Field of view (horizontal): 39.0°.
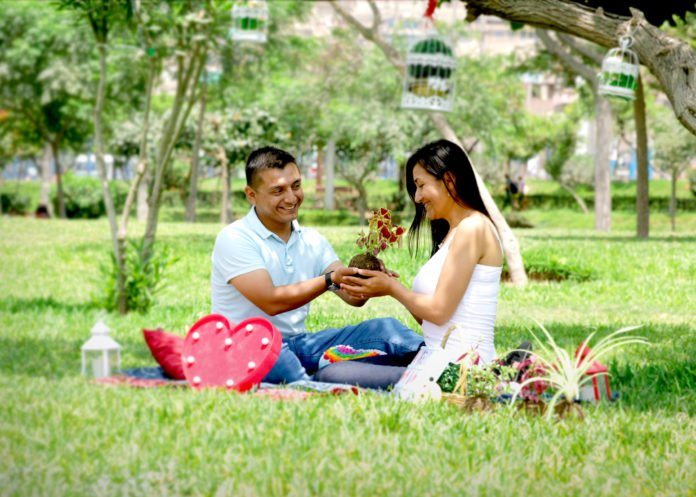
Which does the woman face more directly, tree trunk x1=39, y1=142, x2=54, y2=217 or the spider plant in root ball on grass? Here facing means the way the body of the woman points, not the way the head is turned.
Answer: the tree trunk

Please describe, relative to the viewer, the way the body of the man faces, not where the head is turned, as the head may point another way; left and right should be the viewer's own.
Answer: facing the viewer and to the right of the viewer

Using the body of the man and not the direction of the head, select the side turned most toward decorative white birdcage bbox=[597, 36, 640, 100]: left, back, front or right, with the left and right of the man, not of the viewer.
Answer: left

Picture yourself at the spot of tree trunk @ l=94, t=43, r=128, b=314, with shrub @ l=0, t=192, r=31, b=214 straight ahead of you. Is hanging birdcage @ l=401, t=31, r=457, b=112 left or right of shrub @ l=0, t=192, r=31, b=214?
right

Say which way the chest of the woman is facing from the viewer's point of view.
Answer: to the viewer's left

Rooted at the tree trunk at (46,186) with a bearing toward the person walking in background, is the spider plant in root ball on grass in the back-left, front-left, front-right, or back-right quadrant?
front-right

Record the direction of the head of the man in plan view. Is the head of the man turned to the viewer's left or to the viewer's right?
to the viewer's right

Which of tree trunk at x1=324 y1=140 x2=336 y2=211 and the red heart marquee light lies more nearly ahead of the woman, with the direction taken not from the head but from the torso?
the red heart marquee light

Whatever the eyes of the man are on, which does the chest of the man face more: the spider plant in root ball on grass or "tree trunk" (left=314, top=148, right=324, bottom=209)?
the spider plant in root ball on grass

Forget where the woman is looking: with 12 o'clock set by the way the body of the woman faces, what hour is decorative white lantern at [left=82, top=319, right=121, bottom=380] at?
The decorative white lantern is roughly at 11 o'clock from the woman.

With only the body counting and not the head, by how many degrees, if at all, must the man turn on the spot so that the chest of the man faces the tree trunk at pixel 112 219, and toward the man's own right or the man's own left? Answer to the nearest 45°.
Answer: approximately 180°

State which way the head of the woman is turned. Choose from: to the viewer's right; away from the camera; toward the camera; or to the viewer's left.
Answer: to the viewer's left

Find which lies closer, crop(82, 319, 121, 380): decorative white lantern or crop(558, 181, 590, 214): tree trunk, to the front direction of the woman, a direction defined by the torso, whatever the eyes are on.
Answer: the decorative white lantern

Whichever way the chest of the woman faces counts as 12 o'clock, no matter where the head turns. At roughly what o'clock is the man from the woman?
The man is roughly at 1 o'clock from the woman.

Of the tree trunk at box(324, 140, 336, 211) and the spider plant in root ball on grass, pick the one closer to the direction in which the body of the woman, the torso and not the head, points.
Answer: the tree trunk

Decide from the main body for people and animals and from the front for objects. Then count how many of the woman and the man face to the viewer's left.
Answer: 1

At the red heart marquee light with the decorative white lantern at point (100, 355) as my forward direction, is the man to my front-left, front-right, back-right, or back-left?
back-right

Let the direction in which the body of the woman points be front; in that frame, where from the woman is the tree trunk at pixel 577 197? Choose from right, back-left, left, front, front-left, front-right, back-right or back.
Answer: right
